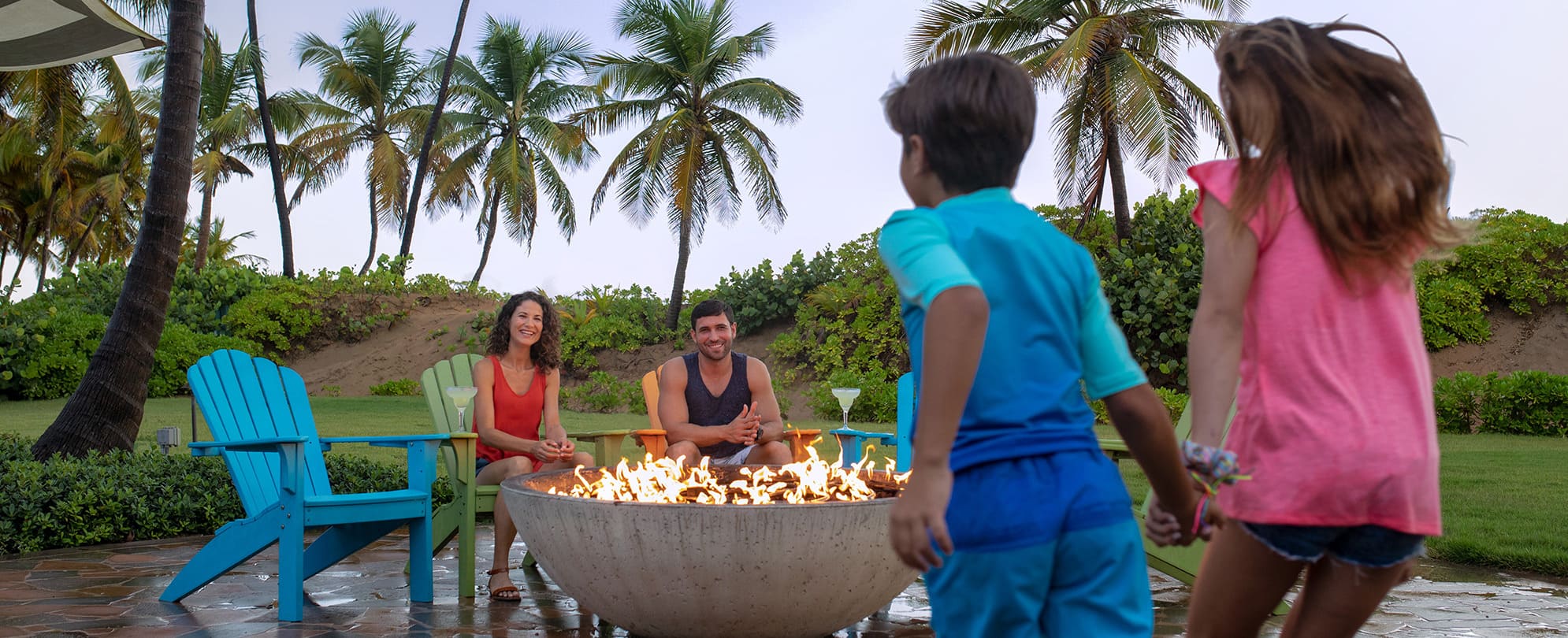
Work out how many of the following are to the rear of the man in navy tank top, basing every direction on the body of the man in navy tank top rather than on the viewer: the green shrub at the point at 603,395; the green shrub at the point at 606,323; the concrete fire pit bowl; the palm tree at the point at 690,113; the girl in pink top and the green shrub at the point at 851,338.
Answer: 4

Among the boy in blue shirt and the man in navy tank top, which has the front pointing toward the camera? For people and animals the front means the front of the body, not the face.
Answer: the man in navy tank top

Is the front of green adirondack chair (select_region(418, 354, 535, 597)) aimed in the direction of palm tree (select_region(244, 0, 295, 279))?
no

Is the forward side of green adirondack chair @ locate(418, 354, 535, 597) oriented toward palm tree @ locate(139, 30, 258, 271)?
no

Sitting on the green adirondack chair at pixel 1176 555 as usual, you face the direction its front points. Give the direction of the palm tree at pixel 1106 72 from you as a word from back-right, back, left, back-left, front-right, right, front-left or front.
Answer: back-right

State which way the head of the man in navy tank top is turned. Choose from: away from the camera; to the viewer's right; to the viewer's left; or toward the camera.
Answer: toward the camera

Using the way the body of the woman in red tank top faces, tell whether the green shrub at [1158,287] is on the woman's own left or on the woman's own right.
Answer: on the woman's own left

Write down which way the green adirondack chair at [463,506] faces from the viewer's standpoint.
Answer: facing the viewer and to the right of the viewer

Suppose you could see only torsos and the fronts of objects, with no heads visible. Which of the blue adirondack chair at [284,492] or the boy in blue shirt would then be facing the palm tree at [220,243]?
the boy in blue shirt

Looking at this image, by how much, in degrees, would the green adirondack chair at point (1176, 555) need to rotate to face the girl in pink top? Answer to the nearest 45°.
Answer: approximately 45° to its left

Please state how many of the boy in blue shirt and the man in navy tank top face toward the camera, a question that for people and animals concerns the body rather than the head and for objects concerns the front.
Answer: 1

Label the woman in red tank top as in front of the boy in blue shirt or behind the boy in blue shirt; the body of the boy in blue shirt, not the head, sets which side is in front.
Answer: in front

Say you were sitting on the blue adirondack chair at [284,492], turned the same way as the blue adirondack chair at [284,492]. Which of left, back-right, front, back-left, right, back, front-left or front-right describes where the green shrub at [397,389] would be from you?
back-left

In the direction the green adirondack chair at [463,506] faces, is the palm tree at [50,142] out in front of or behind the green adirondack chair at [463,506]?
behind

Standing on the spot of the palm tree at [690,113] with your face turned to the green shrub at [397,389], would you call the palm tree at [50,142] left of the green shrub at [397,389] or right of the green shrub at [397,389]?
right

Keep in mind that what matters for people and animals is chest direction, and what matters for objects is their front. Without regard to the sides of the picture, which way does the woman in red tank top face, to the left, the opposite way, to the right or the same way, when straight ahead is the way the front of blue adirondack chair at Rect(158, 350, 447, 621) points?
the same way

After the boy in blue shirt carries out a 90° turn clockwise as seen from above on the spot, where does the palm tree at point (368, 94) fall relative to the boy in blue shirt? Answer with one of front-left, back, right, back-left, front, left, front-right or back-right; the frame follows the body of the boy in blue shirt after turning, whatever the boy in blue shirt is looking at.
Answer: left

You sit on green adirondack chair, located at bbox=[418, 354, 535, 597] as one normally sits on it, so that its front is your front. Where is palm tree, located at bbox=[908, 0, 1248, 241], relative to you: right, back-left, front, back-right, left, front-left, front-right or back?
left

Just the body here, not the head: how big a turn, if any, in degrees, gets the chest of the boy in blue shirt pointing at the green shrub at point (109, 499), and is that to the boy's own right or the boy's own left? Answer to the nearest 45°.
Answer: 0° — they already face it

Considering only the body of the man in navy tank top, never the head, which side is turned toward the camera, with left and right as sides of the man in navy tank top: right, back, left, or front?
front

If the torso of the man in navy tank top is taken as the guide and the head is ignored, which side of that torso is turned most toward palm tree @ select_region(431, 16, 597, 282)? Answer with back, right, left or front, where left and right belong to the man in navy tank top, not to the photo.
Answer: back

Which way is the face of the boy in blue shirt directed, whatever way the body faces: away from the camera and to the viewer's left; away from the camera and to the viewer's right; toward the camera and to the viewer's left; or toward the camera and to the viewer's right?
away from the camera and to the viewer's left
